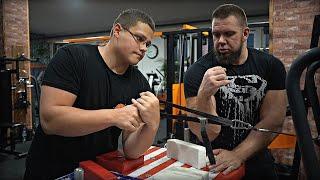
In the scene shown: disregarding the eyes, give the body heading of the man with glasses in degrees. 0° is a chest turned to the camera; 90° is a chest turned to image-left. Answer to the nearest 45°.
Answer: approximately 315°

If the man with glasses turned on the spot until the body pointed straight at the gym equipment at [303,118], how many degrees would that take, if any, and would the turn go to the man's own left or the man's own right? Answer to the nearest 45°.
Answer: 0° — they already face it
